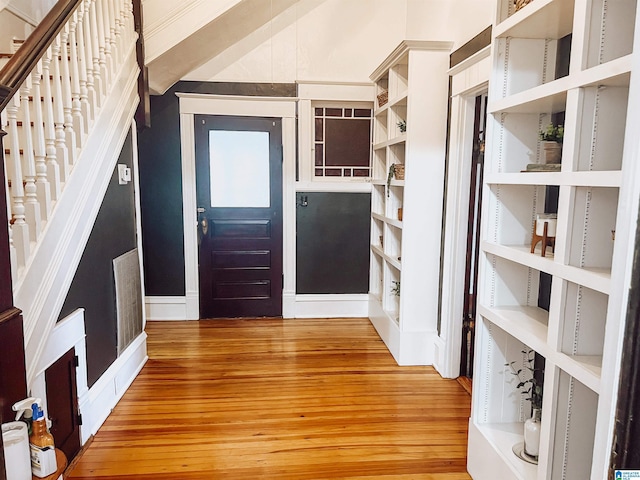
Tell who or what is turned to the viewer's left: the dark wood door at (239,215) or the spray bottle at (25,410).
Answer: the spray bottle

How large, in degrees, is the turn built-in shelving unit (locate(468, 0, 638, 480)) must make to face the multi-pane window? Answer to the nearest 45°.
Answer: approximately 90° to its right

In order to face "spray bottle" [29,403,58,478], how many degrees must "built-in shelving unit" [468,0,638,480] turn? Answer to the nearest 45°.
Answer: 0° — it already faces it

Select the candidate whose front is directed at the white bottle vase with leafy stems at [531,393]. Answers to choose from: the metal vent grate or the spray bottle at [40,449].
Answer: the metal vent grate

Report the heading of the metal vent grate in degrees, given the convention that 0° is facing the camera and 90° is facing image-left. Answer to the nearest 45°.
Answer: approximately 315°

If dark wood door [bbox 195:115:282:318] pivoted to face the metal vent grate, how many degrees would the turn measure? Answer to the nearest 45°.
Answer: approximately 45° to its right

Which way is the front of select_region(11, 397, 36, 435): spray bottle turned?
to the viewer's left

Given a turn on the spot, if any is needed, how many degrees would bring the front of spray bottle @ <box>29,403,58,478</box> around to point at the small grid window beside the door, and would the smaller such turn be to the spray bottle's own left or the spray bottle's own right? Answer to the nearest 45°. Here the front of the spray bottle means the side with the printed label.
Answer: approximately 180°

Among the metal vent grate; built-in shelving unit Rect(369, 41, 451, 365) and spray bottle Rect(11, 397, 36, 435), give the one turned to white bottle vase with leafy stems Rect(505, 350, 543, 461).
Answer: the metal vent grate

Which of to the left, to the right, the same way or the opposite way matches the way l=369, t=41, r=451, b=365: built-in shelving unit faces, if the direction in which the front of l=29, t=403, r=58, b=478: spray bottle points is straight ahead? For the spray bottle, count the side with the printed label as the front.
to the right

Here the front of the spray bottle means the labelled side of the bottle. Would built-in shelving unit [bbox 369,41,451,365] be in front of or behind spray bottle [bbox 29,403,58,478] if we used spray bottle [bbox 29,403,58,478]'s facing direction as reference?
behind

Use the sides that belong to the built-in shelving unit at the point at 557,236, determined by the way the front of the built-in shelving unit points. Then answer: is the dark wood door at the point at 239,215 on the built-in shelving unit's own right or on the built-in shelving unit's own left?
on the built-in shelving unit's own right

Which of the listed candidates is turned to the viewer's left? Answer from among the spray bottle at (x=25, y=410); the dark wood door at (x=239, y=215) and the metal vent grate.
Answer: the spray bottle

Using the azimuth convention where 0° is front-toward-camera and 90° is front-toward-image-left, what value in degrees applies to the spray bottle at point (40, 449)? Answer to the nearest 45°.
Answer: approximately 45°

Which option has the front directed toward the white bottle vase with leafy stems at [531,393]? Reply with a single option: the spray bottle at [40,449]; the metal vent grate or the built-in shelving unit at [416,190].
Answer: the metal vent grate

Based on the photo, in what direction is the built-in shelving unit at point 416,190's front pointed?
to the viewer's left

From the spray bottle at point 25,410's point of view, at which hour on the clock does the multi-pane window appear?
The multi-pane window is roughly at 5 o'clock from the spray bottle.
